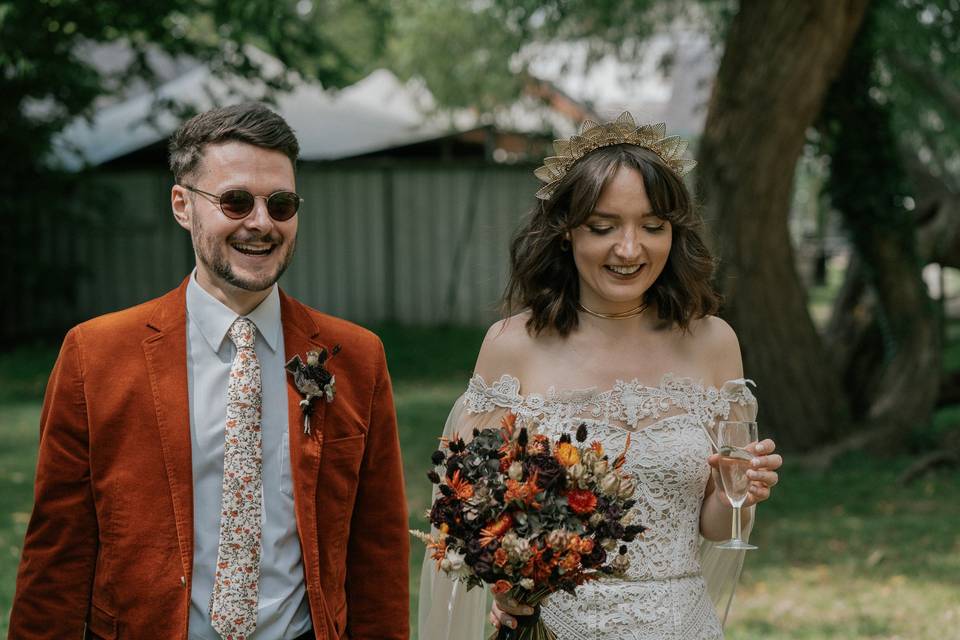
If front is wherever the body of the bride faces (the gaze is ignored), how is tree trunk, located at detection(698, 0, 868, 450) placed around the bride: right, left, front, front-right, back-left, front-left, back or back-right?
back

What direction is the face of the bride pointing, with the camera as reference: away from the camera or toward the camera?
toward the camera

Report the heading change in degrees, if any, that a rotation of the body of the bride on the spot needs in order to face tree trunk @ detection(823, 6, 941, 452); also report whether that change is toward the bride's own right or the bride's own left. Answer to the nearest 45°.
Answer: approximately 180°

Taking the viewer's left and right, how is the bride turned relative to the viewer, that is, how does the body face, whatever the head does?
facing the viewer

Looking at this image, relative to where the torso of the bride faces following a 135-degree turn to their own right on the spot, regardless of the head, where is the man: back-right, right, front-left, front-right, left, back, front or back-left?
left

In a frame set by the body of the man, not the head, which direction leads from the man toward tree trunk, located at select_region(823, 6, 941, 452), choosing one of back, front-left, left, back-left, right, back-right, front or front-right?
back-left

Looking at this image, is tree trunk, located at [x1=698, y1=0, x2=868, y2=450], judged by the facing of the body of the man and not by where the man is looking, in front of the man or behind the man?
behind

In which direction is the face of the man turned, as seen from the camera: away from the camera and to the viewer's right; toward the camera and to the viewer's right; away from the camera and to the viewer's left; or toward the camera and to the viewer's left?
toward the camera and to the viewer's right

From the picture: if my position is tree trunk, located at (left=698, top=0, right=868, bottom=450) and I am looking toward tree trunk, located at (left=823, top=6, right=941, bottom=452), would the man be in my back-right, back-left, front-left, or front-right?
back-right
